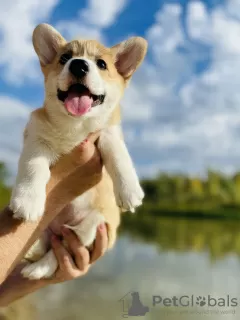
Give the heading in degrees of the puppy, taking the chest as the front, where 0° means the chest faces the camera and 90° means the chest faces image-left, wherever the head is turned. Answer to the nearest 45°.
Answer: approximately 0°
